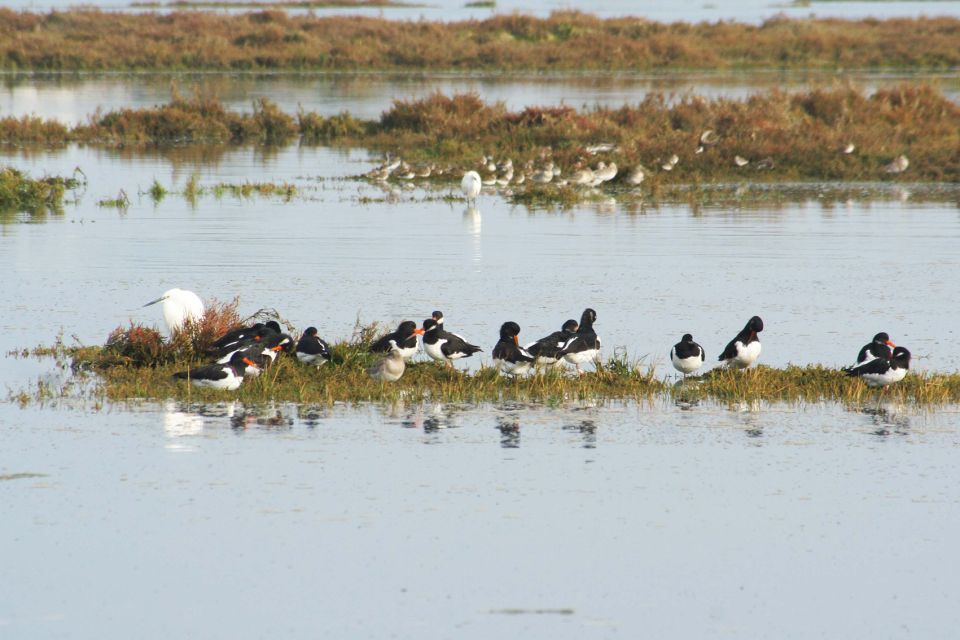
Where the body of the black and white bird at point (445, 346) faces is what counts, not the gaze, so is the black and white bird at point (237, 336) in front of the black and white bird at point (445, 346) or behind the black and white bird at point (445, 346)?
in front

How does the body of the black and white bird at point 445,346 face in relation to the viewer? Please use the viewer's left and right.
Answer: facing to the left of the viewer

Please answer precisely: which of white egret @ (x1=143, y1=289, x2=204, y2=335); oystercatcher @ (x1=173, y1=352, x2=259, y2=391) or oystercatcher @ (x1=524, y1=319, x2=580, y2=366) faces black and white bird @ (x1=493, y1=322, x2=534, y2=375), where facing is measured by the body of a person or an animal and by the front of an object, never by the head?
oystercatcher @ (x1=173, y1=352, x2=259, y2=391)

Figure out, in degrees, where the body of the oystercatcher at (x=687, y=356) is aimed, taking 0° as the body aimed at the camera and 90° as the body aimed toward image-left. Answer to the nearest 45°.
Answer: approximately 0°

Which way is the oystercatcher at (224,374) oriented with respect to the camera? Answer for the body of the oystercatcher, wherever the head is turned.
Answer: to the viewer's right

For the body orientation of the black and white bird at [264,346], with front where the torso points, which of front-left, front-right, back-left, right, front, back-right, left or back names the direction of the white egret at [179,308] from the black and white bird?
back-left

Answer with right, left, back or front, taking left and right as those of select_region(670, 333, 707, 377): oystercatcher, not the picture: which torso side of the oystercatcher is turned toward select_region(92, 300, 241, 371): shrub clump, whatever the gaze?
right

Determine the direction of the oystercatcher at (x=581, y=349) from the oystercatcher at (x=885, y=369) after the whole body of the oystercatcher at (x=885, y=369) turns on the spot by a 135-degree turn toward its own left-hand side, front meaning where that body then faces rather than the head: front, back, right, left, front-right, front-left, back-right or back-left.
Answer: front-left

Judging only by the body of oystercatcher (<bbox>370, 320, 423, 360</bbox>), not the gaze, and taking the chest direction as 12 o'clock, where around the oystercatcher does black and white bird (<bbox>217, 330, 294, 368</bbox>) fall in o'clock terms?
The black and white bird is roughly at 6 o'clock from the oystercatcher.

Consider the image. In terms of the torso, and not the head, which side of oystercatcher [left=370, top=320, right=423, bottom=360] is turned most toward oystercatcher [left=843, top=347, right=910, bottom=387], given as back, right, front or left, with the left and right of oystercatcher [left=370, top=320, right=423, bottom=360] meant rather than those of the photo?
front

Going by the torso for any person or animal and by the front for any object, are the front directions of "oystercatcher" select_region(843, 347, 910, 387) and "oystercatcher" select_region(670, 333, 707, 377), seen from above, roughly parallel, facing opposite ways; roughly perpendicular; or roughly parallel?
roughly perpendicular

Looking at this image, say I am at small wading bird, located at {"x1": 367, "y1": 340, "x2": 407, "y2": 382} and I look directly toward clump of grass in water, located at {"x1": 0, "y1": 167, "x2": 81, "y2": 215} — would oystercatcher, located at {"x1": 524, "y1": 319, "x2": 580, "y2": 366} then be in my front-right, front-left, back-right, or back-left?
back-right

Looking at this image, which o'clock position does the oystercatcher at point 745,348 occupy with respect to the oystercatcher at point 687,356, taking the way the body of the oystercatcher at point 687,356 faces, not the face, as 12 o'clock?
the oystercatcher at point 745,348 is roughly at 8 o'clock from the oystercatcher at point 687,356.

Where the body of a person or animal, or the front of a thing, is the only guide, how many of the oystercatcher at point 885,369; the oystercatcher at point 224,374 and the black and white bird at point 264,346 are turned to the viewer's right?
3

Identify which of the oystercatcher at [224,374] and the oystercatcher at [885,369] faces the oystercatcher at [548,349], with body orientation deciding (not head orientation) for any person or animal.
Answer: the oystercatcher at [224,374]

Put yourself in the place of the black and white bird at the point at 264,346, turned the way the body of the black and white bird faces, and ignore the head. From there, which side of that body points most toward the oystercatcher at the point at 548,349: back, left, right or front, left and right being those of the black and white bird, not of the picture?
front
